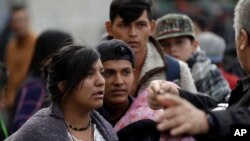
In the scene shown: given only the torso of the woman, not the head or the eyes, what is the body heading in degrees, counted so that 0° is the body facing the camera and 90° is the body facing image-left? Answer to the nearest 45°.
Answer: approximately 315°

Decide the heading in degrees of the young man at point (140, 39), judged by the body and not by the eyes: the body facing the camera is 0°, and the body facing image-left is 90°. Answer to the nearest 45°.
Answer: approximately 0°

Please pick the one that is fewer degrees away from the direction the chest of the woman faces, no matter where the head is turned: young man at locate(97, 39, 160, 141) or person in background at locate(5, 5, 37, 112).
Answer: the young man

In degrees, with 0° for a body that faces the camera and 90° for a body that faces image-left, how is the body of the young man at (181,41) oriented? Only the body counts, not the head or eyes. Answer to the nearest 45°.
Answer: approximately 45°

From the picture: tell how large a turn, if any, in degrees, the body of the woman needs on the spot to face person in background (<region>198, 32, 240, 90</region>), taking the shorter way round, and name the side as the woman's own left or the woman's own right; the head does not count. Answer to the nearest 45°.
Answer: approximately 90° to the woman's own left

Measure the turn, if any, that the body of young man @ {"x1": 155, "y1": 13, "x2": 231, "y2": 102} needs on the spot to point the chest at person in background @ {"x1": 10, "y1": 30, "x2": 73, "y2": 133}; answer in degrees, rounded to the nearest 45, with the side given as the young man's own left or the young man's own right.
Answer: approximately 45° to the young man's own right
